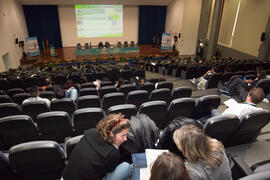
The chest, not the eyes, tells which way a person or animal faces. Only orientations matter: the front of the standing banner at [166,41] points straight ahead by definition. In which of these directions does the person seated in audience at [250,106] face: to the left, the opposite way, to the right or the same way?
the opposite way

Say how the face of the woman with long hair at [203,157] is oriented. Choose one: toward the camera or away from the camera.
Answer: away from the camera

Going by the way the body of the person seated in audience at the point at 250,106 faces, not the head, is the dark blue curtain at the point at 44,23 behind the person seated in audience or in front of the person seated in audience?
in front

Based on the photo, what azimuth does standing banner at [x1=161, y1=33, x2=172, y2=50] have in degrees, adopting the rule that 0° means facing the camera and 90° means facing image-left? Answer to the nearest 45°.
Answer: approximately 0°

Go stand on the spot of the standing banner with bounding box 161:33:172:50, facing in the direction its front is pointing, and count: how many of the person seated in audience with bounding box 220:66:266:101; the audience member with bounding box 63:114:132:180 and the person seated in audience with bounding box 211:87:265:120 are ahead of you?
3

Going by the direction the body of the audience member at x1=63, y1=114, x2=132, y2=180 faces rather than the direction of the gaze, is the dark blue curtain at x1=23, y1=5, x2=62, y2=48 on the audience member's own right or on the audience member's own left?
on the audience member's own left

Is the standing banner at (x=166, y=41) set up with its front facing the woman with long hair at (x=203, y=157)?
yes

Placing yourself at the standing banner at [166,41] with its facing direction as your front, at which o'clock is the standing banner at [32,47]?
the standing banner at [32,47] is roughly at 2 o'clock from the standing banner at [166,41].

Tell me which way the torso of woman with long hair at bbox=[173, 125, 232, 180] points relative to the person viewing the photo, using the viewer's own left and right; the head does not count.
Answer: facing away from the viewer and to the left of the viewer
